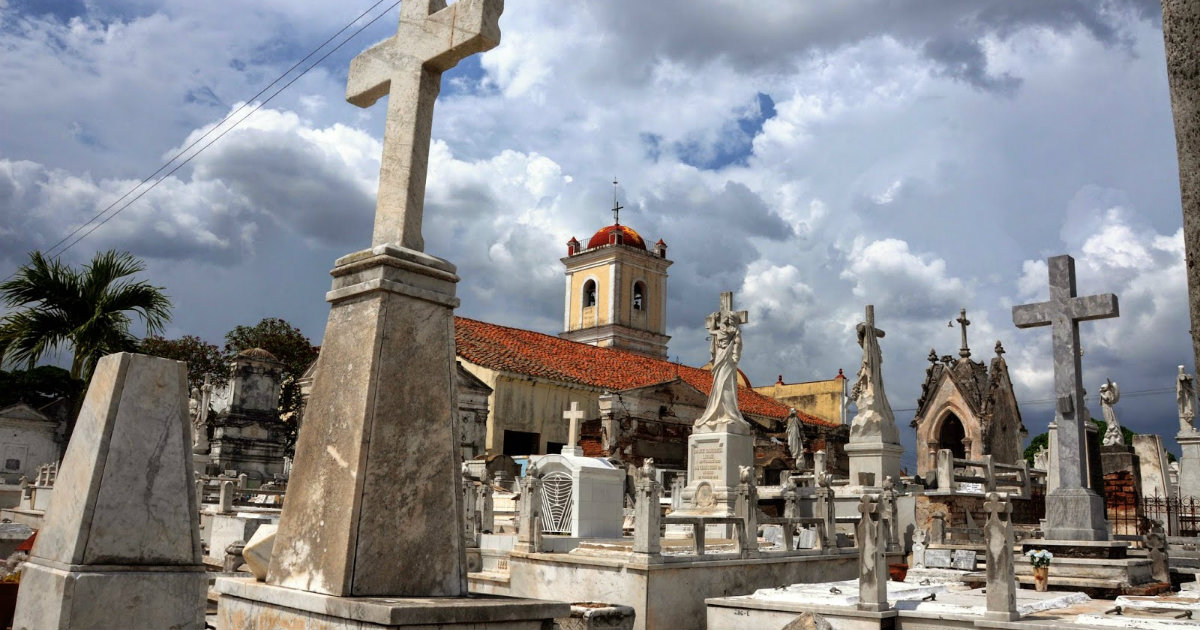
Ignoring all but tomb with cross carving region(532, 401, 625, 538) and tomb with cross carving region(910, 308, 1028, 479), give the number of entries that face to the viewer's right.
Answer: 0

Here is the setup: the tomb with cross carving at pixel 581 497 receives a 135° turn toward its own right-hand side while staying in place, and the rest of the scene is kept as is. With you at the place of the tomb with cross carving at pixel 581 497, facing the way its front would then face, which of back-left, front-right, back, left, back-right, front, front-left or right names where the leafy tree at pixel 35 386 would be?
front-left

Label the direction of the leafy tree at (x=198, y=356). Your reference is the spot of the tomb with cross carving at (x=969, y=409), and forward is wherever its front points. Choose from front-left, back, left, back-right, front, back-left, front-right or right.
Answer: front-right

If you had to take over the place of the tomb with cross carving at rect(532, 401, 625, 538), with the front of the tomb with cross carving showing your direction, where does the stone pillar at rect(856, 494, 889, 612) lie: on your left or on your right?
on your left

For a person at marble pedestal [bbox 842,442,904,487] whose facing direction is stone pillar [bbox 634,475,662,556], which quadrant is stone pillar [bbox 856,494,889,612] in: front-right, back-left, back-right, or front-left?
front-left

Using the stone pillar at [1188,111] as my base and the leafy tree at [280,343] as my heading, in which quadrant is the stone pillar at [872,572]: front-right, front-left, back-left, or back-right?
front-right

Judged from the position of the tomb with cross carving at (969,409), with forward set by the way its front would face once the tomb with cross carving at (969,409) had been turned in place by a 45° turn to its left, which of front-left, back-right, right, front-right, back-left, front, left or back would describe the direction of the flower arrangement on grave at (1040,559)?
front

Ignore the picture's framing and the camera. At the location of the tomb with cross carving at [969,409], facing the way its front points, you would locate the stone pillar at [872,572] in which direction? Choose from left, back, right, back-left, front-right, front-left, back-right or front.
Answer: front-left

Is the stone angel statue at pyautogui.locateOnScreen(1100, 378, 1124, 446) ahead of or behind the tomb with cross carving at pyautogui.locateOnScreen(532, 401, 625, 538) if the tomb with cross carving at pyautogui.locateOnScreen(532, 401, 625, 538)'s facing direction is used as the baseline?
behind

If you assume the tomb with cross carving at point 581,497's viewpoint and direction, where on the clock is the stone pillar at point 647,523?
The stone pillar is roughly at 10 o'clock from the tomb with cross carving.

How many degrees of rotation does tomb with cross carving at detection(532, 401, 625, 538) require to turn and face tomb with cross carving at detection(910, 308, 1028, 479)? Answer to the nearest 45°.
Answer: approximately 180°

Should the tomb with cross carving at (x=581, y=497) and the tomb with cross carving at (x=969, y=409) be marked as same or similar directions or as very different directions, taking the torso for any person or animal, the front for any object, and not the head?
same or similar directions

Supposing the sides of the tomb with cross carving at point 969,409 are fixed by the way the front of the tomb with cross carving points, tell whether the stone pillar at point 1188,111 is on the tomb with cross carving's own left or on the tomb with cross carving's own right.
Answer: on the tomb with cross carving's own left

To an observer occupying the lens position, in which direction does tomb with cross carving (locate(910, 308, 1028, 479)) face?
facing the viewer and to the left of the viewer

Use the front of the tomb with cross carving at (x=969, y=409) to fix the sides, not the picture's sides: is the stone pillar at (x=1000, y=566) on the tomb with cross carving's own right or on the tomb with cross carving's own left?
on the tomb with cross carving's own left

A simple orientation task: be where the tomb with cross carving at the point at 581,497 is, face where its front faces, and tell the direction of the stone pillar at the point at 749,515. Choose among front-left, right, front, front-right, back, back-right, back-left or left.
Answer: left

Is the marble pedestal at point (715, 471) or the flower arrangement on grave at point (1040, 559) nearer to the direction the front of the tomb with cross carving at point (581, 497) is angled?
the flower arrangement on grave

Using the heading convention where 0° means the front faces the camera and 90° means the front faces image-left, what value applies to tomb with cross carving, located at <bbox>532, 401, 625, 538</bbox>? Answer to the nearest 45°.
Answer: approximately 45°
